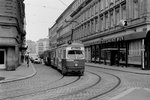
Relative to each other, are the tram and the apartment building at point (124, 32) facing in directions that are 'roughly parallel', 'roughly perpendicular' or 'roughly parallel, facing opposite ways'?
roughly perpendicular

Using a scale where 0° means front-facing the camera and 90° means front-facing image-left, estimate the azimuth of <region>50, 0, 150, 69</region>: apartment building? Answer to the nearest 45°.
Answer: approximately 45°

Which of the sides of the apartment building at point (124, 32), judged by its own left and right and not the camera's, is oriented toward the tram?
front

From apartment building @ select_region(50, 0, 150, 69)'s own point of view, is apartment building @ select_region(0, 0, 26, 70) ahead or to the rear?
ahead

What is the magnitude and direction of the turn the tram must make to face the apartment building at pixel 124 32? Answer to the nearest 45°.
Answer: approximately 90° to its left

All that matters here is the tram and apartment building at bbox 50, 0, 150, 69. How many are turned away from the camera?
0

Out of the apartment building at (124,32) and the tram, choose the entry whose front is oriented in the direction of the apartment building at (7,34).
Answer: the apartment building at (124,32)
